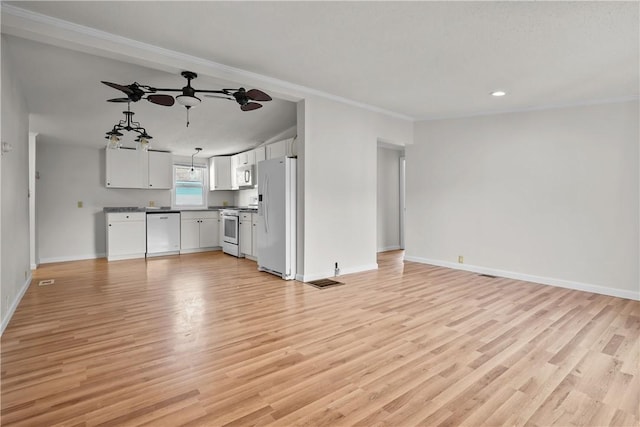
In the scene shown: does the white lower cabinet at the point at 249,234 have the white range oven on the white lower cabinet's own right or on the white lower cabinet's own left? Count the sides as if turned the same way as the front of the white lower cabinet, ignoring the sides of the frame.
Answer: on the white lower cabinet's own right

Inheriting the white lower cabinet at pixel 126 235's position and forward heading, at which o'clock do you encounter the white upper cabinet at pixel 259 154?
The white upper cabinet is roughly at 10 o'clock from the white lower cabinet.

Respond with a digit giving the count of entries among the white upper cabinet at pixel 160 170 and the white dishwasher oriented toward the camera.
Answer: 2

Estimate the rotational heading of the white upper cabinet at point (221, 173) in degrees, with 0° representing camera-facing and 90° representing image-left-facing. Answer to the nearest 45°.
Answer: approximately 0°

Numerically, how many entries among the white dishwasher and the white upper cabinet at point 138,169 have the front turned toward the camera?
2

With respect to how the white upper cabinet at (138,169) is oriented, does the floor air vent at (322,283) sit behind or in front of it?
in front

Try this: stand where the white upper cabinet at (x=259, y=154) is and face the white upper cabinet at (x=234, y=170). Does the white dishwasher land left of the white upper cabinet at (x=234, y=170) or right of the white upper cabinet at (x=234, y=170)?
left

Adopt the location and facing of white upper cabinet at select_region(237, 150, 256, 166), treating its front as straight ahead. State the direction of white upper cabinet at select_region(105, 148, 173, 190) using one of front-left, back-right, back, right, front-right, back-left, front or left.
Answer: front-right
